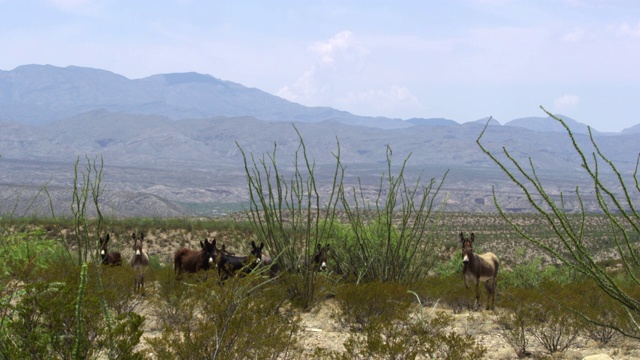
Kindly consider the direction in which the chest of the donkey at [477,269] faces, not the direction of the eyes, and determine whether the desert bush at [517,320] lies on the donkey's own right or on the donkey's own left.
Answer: on the donkey's own left

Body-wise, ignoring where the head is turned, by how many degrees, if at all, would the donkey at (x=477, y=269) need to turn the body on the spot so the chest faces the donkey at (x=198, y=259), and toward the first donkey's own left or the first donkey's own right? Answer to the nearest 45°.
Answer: approximately 45° to the first donkey's own right

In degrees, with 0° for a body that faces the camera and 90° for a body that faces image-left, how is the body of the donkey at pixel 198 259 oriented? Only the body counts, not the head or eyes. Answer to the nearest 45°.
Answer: approximately 315°

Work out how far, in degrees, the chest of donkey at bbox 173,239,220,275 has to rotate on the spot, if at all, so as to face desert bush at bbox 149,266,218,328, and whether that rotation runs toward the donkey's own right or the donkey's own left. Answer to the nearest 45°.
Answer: approximately 45° to the donkey's own right

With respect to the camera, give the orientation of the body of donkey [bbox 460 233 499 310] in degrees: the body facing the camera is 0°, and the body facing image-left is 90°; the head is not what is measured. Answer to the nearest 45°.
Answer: approximately 45°

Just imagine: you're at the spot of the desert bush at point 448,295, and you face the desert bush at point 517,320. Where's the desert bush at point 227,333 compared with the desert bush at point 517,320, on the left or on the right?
right
